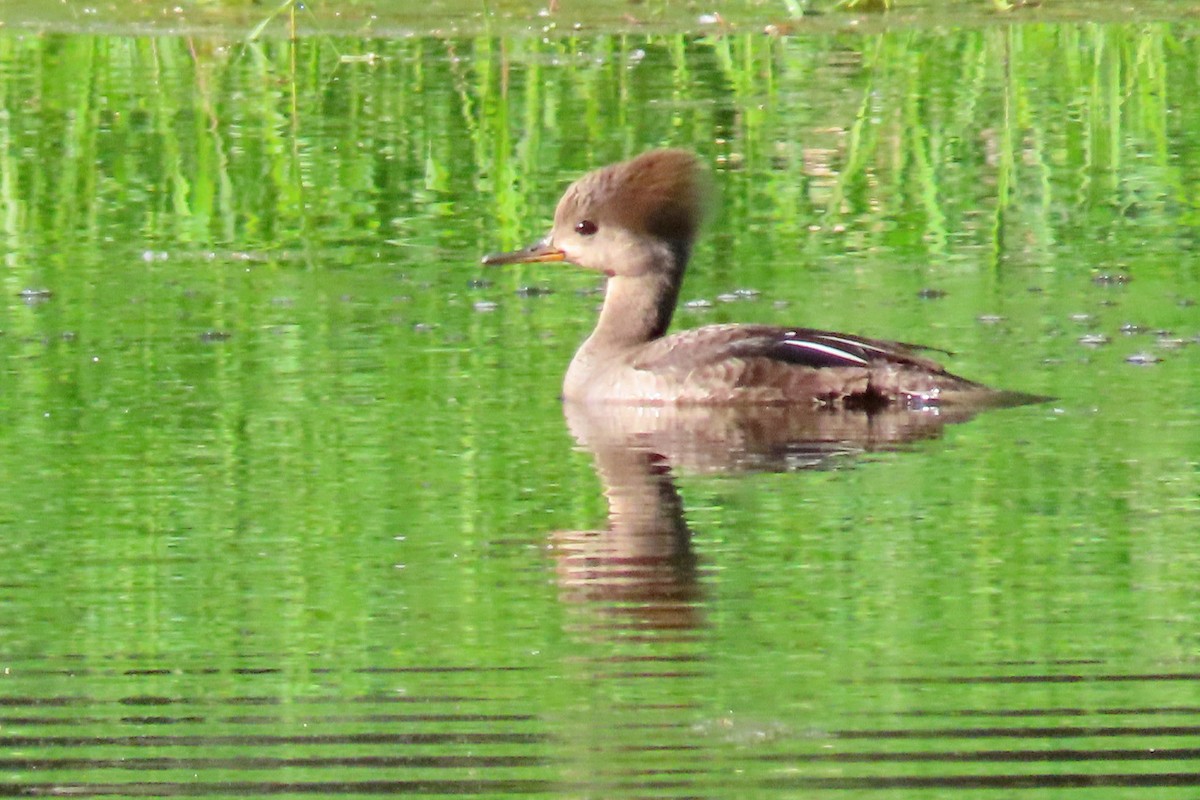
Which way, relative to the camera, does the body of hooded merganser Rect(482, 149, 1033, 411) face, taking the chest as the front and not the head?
to the viewer's left
